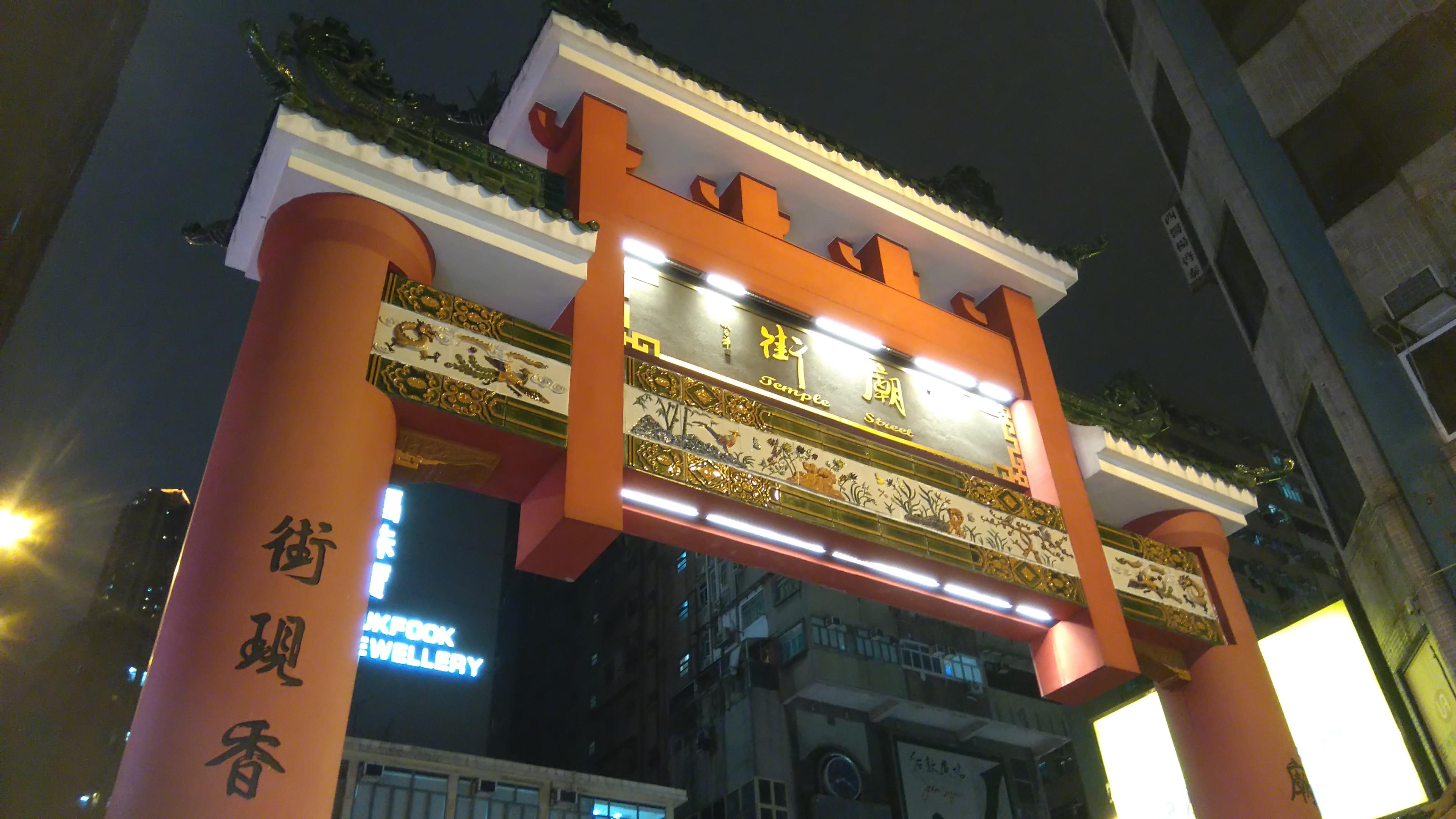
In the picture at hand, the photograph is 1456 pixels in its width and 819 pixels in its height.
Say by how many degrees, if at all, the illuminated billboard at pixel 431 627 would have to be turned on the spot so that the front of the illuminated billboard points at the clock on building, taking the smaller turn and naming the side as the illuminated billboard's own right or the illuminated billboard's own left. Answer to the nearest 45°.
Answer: approximately 90° to the illuminated billboard's own left

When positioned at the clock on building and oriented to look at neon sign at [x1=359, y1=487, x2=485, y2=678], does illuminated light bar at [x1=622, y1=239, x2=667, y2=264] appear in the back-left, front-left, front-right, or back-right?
front-left

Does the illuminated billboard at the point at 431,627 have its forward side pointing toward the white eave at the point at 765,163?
yes

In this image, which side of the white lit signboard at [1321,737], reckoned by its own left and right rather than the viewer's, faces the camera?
front

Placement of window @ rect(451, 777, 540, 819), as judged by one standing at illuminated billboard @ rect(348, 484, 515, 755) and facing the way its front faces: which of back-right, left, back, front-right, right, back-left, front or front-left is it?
front

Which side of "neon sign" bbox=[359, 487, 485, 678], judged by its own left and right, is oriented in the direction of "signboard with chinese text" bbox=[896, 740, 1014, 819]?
left

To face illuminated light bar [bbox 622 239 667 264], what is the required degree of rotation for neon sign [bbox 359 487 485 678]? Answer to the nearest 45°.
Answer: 0° — it already faces it

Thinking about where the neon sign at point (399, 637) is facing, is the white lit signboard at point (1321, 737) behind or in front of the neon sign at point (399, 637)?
in front

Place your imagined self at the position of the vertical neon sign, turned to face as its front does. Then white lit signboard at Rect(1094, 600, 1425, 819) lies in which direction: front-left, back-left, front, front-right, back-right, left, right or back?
front-left

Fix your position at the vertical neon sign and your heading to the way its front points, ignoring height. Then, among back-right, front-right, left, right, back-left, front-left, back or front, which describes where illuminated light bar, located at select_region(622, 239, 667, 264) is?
front

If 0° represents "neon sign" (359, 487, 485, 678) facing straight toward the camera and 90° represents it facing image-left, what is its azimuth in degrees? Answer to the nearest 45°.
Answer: approximately 0°

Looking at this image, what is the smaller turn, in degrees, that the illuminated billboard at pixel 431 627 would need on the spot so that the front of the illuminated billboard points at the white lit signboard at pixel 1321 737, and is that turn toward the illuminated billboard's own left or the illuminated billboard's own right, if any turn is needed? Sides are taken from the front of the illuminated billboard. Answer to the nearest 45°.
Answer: approximately 45° to the illuminated billboard's own left

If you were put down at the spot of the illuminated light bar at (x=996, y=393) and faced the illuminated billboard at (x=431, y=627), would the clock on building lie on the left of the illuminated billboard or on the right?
right

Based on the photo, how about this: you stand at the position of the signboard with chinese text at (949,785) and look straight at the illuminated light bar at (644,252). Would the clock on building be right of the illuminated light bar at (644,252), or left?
right
